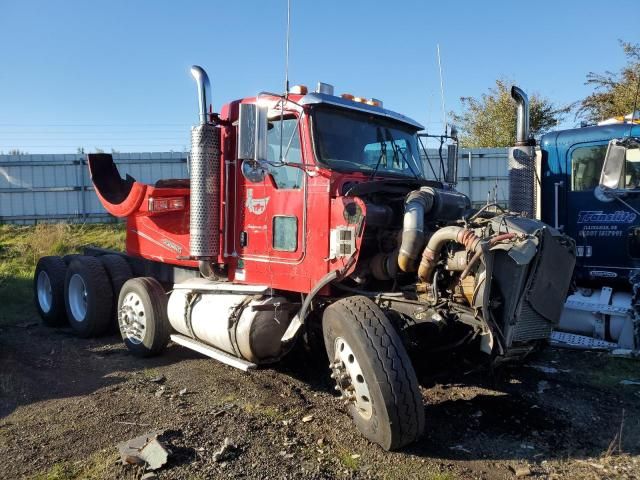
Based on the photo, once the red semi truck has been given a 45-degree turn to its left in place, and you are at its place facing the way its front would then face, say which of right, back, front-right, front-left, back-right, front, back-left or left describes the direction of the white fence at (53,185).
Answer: back-left

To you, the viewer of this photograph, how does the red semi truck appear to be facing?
facing the viewer and to the right of the viewer

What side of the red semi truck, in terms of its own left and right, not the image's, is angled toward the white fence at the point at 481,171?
left
